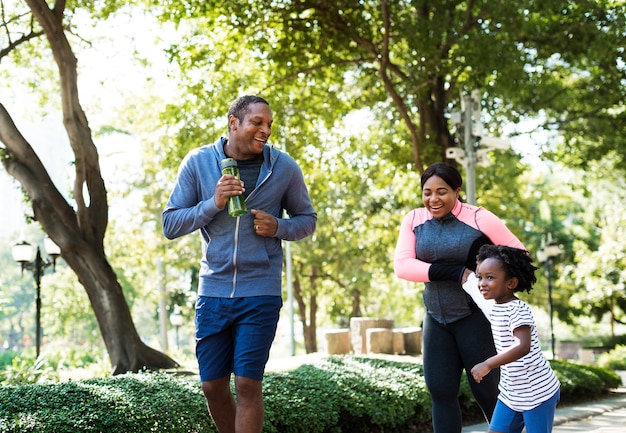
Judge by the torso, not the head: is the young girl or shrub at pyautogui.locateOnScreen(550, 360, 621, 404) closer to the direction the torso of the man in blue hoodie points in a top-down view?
the young girl

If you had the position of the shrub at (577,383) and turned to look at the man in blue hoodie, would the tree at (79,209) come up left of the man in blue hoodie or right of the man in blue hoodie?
right

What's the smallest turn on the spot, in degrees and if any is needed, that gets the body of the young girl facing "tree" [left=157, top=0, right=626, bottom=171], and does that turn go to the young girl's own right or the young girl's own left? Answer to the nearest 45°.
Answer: approximately 135° to the young girl's own right

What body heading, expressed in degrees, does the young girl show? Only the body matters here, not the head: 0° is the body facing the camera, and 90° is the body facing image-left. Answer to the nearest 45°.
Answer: approximately 45°

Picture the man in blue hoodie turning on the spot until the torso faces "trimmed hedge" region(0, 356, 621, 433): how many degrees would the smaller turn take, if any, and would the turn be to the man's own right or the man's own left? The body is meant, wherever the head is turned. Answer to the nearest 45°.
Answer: approximately 180°

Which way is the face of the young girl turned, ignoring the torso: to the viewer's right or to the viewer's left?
to the viewer's left

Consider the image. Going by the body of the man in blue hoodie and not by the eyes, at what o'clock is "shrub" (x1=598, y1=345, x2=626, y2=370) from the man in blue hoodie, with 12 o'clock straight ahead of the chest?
The shrub is roughly at 7 o'clock from the man in blue hoodie.

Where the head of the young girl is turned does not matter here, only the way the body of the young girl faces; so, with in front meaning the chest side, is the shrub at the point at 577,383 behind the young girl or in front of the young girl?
behind

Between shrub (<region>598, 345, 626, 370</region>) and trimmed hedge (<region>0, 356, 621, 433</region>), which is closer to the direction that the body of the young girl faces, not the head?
the trimmed hedge

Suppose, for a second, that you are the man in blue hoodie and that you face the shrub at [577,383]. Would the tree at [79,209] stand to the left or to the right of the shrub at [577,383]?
left
